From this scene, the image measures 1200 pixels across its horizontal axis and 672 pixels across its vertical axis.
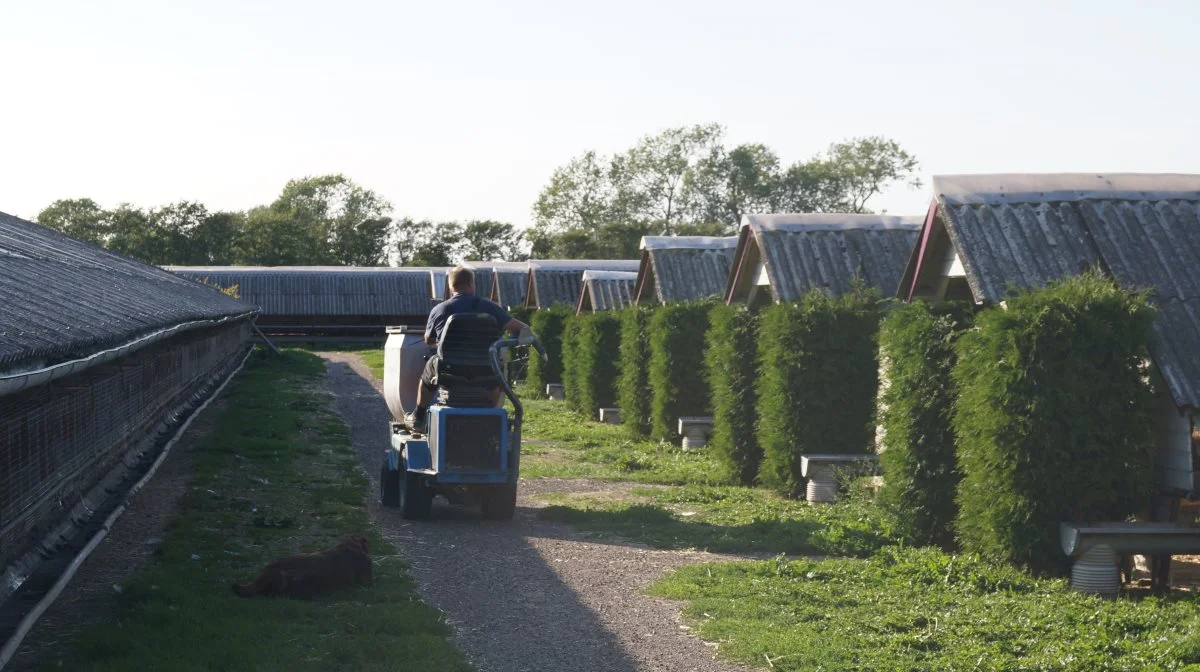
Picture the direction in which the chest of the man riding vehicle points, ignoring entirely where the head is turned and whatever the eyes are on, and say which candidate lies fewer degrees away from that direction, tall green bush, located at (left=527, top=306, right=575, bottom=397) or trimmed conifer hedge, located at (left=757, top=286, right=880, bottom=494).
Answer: the tall green bush

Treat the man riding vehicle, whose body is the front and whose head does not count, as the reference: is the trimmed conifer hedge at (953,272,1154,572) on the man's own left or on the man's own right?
on the man's own right

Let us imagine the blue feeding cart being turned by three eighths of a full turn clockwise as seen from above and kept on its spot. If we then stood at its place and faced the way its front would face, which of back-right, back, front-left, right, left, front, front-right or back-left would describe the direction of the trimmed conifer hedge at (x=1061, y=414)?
front

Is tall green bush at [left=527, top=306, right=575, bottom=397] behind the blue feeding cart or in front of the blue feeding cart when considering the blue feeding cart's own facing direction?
in front

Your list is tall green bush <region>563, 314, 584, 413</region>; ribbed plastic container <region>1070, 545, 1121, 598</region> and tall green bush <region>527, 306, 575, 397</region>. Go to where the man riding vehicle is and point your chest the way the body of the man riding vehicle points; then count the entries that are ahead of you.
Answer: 2

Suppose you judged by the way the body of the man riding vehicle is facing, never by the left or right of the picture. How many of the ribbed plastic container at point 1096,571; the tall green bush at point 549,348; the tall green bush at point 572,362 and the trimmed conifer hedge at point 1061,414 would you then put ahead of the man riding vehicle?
2

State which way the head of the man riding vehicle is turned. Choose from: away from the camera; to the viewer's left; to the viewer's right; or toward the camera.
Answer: away from the camera

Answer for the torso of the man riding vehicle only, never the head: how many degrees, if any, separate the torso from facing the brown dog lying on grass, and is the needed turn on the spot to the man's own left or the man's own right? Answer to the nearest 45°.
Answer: approximately 180°

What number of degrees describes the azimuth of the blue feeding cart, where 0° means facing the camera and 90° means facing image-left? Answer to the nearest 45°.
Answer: approximately 180°

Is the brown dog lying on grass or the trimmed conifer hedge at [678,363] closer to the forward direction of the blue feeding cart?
the trimmed conifer hedge

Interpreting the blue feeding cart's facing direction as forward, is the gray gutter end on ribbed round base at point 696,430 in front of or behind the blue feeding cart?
in front

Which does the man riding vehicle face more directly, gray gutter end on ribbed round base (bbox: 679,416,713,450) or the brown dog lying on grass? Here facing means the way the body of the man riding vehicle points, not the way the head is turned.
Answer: the gray gutter end on ribbed round base

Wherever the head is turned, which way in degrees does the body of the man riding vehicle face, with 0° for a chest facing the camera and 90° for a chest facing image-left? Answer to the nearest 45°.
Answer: approximately 180°

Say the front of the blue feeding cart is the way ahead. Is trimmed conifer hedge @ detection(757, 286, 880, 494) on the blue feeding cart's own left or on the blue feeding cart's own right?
on the blue feeding cart's own right

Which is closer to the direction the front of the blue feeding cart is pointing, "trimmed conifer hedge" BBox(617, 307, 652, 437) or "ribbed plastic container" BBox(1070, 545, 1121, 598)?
the trimmed conifer hedge

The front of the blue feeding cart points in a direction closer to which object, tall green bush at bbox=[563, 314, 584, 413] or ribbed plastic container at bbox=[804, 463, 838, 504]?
the tall green bush
